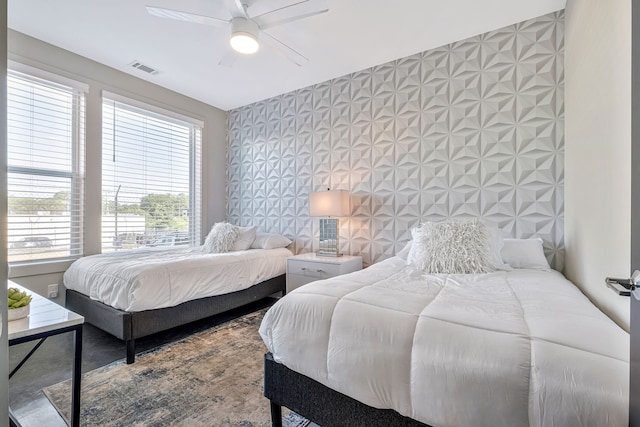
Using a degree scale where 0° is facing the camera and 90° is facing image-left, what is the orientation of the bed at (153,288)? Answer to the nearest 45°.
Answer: approximately 45°

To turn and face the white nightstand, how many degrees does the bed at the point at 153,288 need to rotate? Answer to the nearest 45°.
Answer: approximately 135° to its left

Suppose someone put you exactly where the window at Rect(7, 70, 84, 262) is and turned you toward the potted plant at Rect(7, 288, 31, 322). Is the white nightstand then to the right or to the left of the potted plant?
left

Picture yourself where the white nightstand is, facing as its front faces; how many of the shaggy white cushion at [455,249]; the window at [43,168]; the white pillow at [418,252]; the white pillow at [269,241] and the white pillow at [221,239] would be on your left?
2

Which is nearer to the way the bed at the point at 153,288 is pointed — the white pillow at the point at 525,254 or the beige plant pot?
the beige plant pot

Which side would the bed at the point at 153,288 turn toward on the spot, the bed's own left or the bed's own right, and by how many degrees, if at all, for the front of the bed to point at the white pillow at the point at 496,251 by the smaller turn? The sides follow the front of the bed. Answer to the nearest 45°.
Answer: approximately 90° to the bed's own left

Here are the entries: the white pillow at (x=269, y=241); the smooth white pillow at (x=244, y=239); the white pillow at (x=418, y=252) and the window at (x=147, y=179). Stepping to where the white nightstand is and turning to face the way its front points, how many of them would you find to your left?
1

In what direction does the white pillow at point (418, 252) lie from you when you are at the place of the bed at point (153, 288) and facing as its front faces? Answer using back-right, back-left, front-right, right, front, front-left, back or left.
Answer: left

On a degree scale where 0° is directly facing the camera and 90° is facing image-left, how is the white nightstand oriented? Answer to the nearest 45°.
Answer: approximately 45°

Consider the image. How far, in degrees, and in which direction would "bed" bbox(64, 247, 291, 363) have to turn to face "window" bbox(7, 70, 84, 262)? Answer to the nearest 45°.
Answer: approximately 90° to its right

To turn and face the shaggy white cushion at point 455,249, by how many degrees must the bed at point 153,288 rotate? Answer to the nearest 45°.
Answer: approximately 90° to its left

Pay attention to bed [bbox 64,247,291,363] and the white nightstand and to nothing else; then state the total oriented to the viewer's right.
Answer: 0
